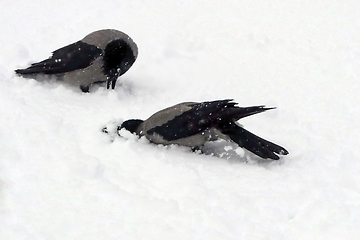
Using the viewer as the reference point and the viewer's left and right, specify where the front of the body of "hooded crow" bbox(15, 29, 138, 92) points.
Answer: facing to the right of the viewer

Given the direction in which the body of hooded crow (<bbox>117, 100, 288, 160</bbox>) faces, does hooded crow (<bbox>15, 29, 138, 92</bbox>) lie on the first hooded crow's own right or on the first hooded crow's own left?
on the first hooded crow's own right

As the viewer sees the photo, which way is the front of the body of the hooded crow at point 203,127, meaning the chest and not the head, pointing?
to the viewer's left

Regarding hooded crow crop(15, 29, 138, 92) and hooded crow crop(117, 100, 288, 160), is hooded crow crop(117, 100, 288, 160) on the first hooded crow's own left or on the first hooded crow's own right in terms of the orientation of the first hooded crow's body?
on the first hooded crow's own right

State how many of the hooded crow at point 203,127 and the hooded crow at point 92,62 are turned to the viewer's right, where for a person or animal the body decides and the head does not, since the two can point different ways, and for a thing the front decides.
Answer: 1

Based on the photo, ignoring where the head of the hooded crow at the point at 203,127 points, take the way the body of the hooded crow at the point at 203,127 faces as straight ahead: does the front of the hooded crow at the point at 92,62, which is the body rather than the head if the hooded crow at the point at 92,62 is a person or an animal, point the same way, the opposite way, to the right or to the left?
the opposite way
